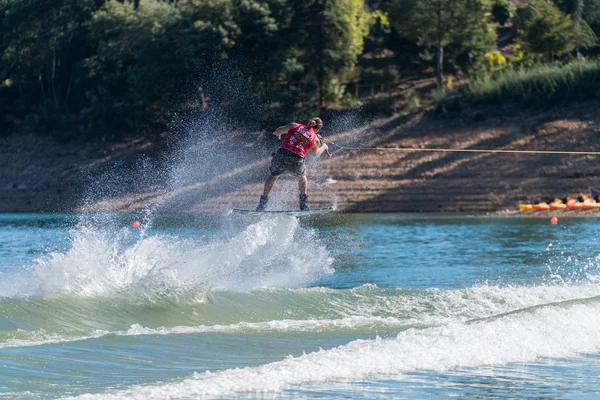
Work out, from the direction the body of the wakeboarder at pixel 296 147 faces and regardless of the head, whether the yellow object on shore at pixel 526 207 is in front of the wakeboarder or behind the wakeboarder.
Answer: in front

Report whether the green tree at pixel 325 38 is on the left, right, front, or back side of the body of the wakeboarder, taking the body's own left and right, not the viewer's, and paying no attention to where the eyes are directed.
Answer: front

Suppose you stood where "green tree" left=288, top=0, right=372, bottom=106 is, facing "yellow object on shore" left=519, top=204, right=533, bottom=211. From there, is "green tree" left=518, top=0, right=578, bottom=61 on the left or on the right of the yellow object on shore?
left

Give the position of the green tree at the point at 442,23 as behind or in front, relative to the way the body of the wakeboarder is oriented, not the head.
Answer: in front

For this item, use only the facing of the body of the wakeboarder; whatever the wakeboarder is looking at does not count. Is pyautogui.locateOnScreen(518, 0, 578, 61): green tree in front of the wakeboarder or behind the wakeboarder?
in front

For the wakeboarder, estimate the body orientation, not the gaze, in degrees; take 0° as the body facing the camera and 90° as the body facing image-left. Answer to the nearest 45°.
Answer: approximately 180°
